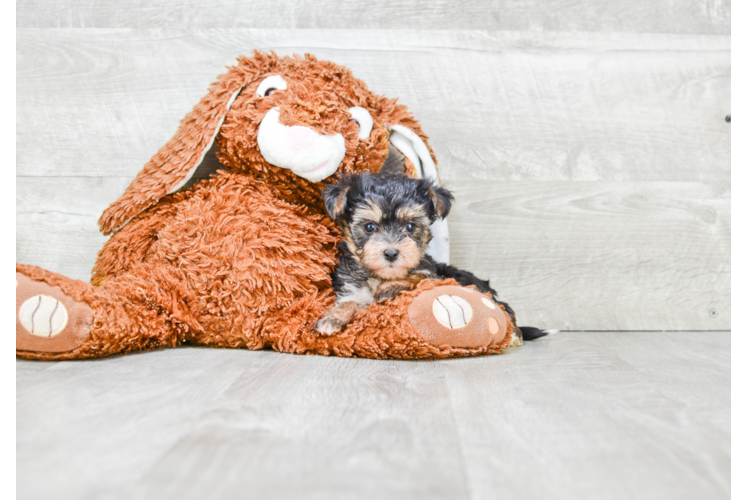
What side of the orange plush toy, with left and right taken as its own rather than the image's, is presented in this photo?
front
